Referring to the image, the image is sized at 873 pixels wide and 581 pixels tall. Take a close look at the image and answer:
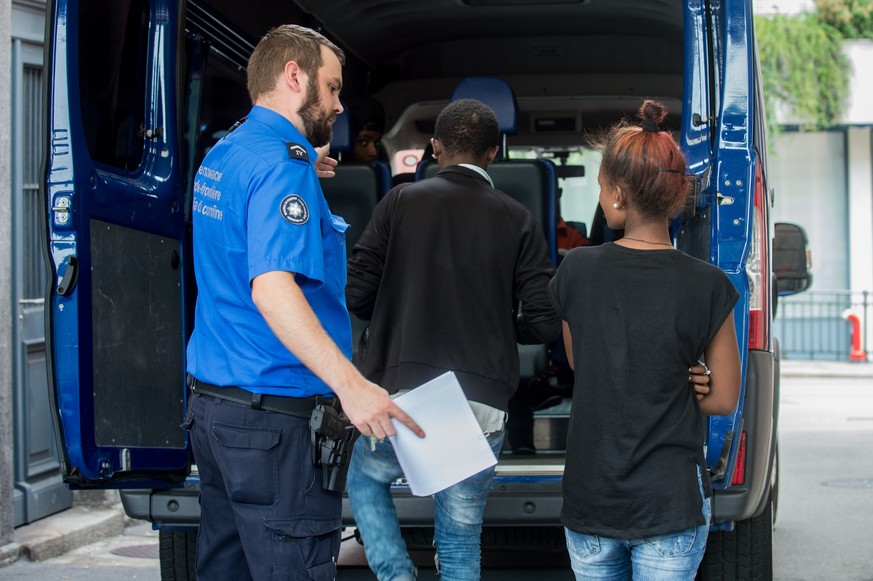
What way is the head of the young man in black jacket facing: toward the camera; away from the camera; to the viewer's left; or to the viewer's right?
away from the camera

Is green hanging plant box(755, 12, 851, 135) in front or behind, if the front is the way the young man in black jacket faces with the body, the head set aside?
in front

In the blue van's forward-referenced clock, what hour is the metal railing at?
The metal railing is roughly at 1 o'clock from the blue van.

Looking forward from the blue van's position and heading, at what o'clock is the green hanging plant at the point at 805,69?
The green hanging plant is roughly at 1 o'clock from the blue van.

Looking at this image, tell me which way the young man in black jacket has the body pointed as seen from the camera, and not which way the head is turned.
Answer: away from the camera

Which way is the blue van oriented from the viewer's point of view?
away from the camera
